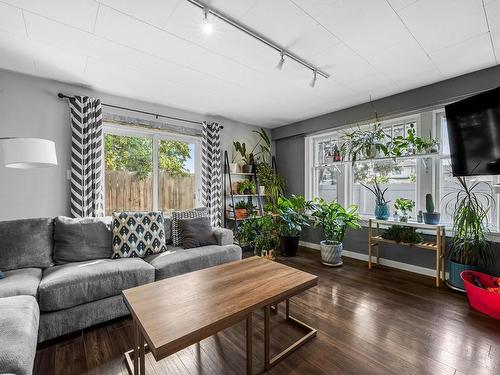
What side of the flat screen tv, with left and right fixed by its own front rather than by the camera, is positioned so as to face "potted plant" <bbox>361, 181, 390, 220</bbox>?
right

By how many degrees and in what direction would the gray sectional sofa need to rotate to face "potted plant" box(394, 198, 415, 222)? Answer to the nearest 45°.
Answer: approximately 45° to its left

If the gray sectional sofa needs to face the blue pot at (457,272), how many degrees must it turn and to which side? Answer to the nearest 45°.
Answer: approximately 45° to its left

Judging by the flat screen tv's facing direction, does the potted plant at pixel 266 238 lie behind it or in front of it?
in front

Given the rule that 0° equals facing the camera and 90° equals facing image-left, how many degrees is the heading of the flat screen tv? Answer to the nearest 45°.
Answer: approximately 45°

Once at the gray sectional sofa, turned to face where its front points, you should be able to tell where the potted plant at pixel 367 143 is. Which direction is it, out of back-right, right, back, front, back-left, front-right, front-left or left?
front-left

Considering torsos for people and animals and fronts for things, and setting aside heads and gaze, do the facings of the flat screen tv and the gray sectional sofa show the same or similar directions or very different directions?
very different directions

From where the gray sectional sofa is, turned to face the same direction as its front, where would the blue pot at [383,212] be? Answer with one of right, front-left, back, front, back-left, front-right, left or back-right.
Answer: front-left

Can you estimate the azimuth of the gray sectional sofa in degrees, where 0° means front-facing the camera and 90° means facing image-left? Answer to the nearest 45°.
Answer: approximately 315°
